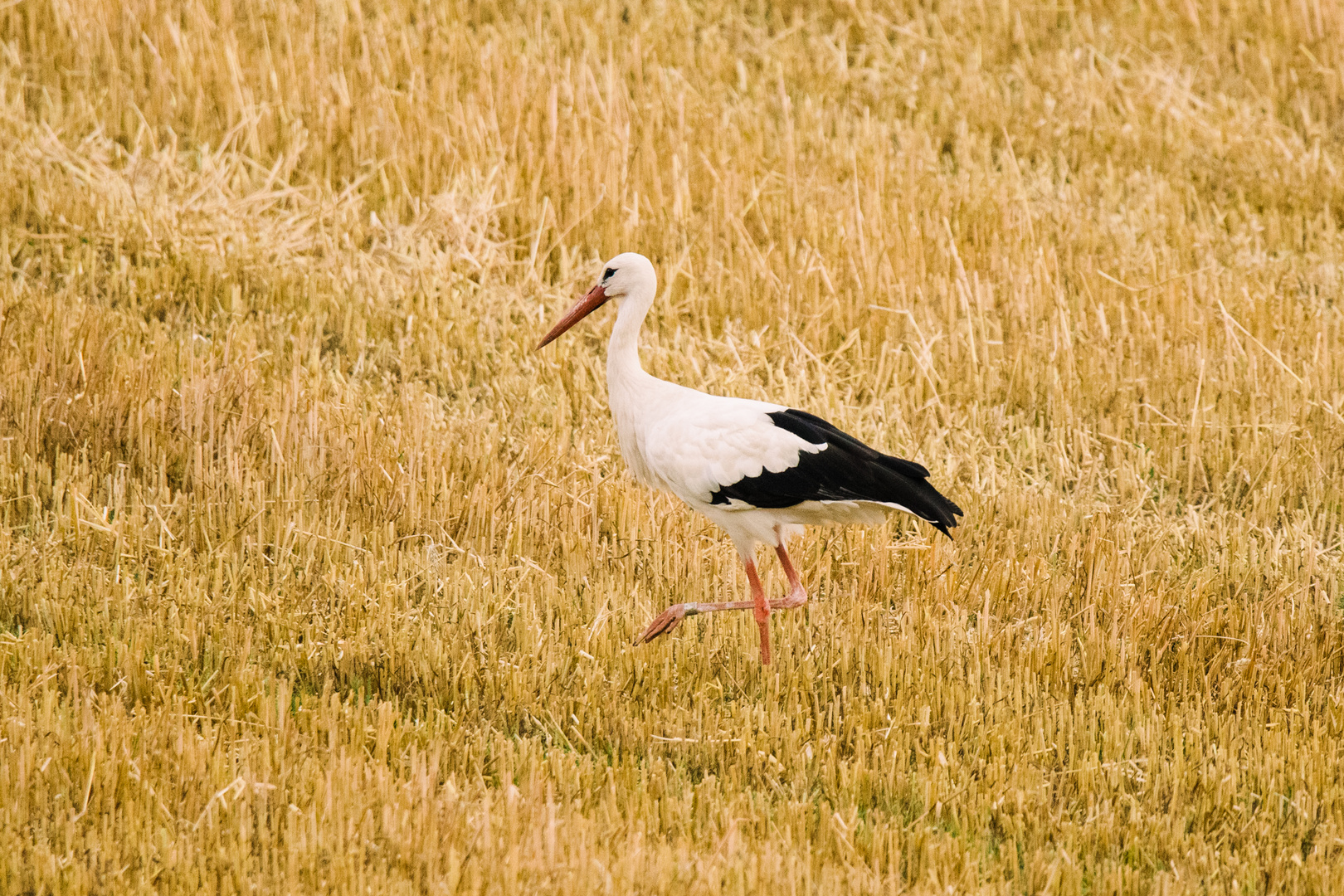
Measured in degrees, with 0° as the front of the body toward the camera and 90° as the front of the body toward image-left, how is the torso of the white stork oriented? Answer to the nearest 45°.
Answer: approximately 90°
